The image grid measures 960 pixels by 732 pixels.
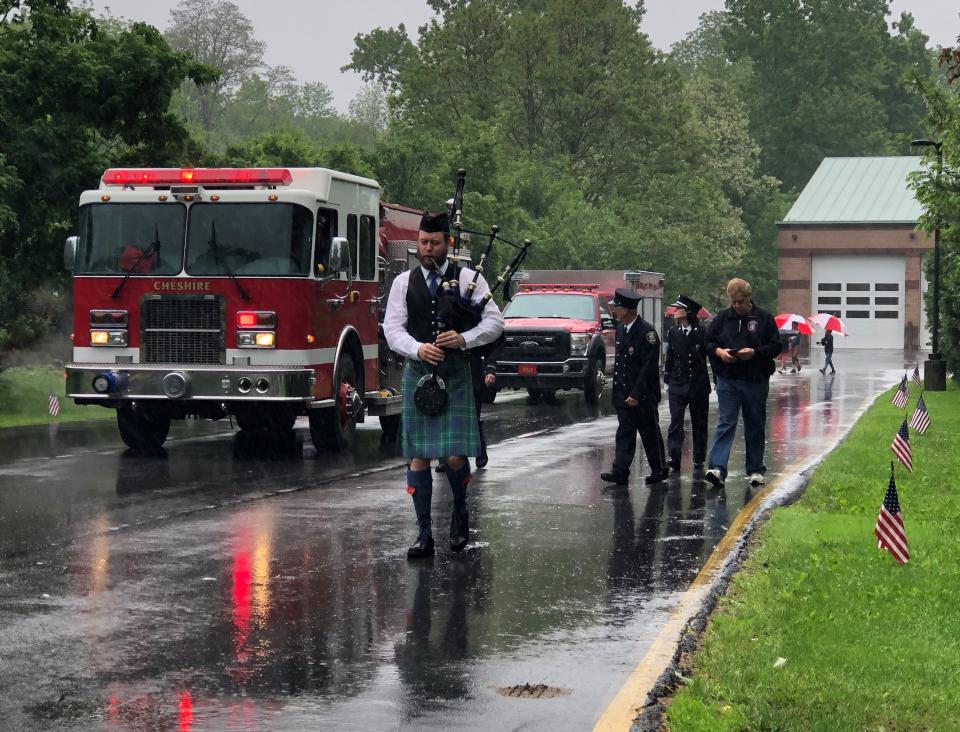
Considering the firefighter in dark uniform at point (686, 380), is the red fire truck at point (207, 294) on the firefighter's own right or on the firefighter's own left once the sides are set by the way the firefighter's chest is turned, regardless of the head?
on the firefighter's own right

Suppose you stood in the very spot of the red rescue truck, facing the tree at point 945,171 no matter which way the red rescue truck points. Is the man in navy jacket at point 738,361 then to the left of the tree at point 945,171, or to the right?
right

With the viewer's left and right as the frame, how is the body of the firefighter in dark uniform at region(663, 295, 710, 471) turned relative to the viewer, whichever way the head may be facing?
facing the viewer

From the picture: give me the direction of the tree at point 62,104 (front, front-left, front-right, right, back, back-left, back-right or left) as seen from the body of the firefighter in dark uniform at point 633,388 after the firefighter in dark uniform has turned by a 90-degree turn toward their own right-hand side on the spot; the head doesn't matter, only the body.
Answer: front

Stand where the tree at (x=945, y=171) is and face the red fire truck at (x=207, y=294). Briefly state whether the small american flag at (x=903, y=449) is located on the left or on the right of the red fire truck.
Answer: left

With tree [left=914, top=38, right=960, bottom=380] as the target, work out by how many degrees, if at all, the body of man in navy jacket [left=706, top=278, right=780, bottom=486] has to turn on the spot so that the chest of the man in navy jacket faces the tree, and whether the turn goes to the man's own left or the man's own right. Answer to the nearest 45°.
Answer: approximately 180°

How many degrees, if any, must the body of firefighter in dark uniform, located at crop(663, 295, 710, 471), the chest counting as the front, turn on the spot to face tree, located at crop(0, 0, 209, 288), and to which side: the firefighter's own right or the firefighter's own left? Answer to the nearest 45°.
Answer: approximately 135° to the firefighter's own right

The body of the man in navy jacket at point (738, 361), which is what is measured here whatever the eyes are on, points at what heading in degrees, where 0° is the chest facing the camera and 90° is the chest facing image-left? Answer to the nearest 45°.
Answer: approximately 0°

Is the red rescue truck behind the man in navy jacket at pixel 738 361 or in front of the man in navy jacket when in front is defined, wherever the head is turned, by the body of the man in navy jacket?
behind

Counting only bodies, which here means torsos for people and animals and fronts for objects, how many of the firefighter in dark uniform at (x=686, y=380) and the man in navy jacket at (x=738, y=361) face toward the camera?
2

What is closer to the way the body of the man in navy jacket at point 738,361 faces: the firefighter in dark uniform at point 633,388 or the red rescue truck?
the firefighter in dark uniform
